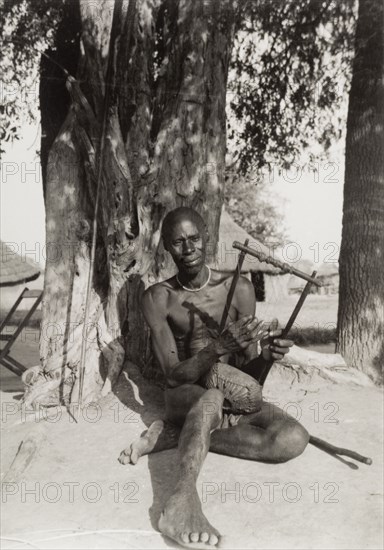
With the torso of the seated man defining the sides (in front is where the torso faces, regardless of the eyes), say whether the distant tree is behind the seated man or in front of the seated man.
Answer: behind

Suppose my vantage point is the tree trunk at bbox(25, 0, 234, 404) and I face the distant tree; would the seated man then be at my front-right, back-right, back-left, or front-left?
back-right

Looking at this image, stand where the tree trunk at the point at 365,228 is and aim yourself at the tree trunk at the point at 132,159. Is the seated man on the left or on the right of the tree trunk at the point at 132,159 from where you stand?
left

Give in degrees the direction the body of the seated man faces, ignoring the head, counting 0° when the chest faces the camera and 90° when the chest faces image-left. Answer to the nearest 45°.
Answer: approximately 0°

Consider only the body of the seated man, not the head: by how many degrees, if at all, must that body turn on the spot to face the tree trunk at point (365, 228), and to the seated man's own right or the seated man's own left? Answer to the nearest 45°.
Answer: approximately 135° to the seated man's own left

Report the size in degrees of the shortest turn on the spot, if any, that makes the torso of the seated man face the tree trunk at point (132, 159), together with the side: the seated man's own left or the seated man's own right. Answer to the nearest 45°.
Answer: approximately 135° to the seated man's own right
